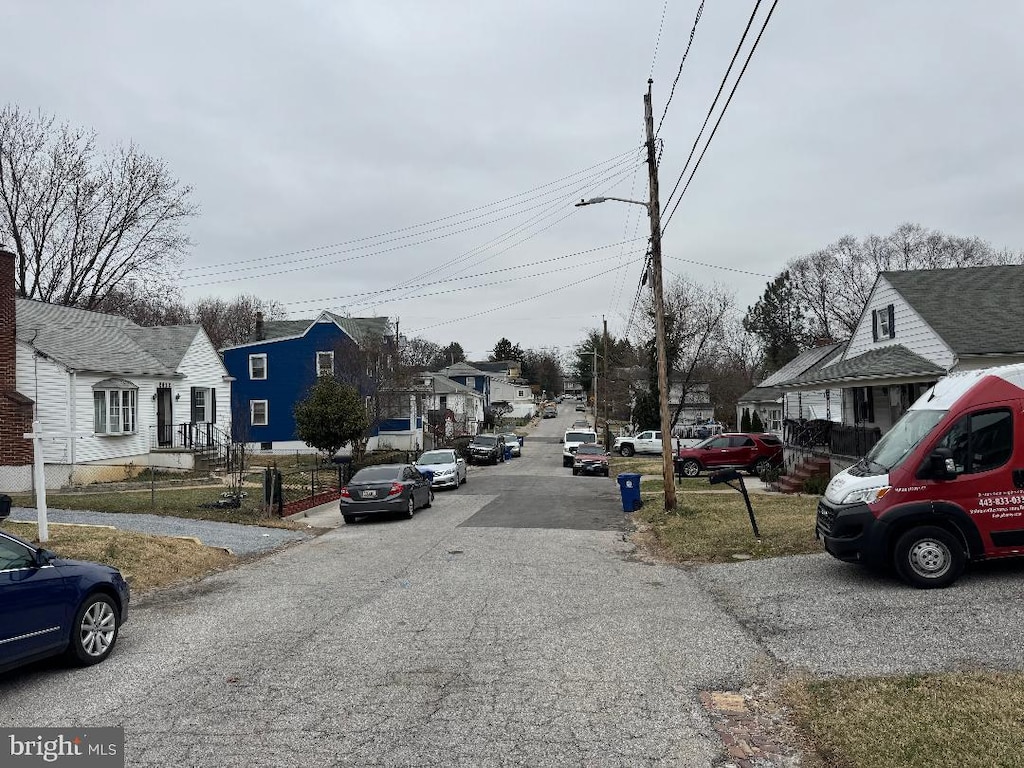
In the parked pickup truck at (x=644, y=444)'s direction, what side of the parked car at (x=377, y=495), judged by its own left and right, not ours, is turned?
front

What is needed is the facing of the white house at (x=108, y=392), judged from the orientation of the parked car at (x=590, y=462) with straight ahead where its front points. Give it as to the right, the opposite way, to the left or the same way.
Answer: to the left

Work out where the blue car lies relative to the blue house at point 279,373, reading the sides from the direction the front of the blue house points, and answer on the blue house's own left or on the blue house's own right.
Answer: on the blue house's own right

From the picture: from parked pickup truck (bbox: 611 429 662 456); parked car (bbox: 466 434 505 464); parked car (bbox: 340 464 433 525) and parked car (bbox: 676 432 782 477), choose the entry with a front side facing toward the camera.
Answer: parked car (bbox: 466 434 505 464)

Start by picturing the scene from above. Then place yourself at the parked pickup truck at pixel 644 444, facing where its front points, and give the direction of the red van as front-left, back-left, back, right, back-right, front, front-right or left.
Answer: left

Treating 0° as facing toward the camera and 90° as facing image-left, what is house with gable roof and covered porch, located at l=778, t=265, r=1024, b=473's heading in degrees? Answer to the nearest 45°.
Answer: approximately 45°

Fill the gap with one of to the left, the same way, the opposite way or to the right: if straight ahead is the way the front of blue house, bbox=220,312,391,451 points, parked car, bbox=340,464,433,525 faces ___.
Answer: to the left

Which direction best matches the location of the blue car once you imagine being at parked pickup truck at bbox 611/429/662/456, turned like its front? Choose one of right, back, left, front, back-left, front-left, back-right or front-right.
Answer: left

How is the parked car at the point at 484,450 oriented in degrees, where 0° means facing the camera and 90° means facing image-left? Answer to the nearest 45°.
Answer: approximately 0°

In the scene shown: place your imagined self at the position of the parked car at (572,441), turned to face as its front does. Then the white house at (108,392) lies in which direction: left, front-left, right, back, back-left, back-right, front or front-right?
front-right

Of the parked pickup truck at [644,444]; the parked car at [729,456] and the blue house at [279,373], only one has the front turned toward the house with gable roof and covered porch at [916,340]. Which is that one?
the blue house

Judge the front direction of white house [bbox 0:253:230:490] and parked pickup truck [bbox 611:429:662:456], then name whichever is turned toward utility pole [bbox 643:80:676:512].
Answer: the white house

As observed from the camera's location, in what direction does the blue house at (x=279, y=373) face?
facing the viewer and to the right of the viewer

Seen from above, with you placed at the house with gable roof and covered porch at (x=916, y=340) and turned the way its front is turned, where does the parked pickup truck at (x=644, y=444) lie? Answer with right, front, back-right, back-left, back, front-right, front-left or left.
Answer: right
